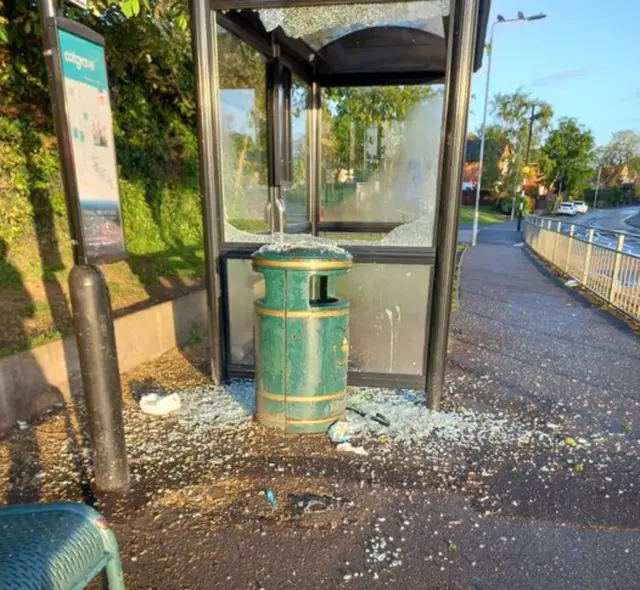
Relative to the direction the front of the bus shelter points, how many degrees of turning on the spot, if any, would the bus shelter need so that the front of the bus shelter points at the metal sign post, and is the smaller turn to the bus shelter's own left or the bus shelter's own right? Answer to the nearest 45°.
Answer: approximately 135° to the bus shelter's own right

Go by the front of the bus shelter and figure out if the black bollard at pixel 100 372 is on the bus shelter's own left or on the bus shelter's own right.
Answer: on the bus shelter's own right

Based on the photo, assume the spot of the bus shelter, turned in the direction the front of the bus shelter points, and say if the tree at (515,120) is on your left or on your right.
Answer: on your left

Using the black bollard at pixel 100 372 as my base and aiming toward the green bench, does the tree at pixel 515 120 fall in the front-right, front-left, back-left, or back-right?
back-left

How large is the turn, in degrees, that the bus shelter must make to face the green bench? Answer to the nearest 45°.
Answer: approximately 90° to its right

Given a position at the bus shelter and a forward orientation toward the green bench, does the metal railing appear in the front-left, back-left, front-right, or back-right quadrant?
back-left
